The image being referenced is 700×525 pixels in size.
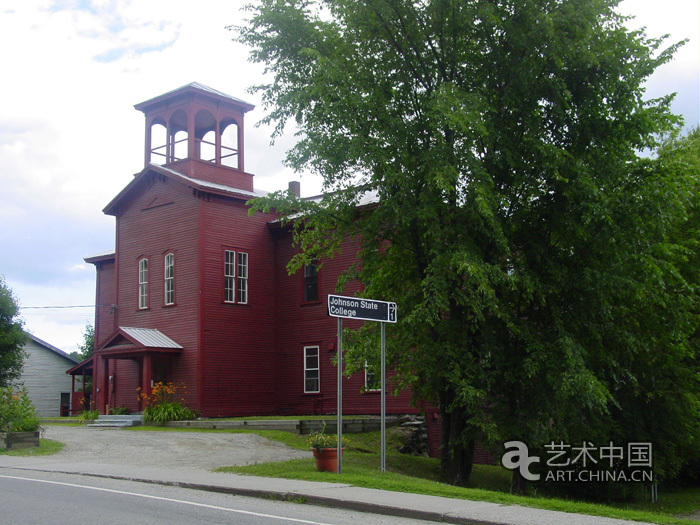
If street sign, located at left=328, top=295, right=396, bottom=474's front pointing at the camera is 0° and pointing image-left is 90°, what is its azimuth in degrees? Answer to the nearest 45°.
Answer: approximately 315°

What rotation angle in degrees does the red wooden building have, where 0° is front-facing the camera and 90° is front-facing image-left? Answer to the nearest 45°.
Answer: approximately 45°

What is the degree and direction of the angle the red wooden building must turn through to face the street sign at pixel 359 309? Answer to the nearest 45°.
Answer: approximately 45° to its left

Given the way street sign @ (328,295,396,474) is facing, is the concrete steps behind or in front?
behind

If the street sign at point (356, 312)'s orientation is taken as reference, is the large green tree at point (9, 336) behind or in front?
behind

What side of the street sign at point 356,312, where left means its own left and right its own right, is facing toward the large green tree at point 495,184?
left

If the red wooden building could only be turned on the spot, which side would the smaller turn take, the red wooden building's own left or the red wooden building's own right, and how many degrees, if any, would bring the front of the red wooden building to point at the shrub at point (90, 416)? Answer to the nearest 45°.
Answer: approximately 45° to the red wooden building's own right

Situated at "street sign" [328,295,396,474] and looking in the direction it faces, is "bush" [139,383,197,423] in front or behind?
behind

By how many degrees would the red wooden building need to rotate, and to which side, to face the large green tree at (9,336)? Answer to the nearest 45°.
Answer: approximately 90° to its right
